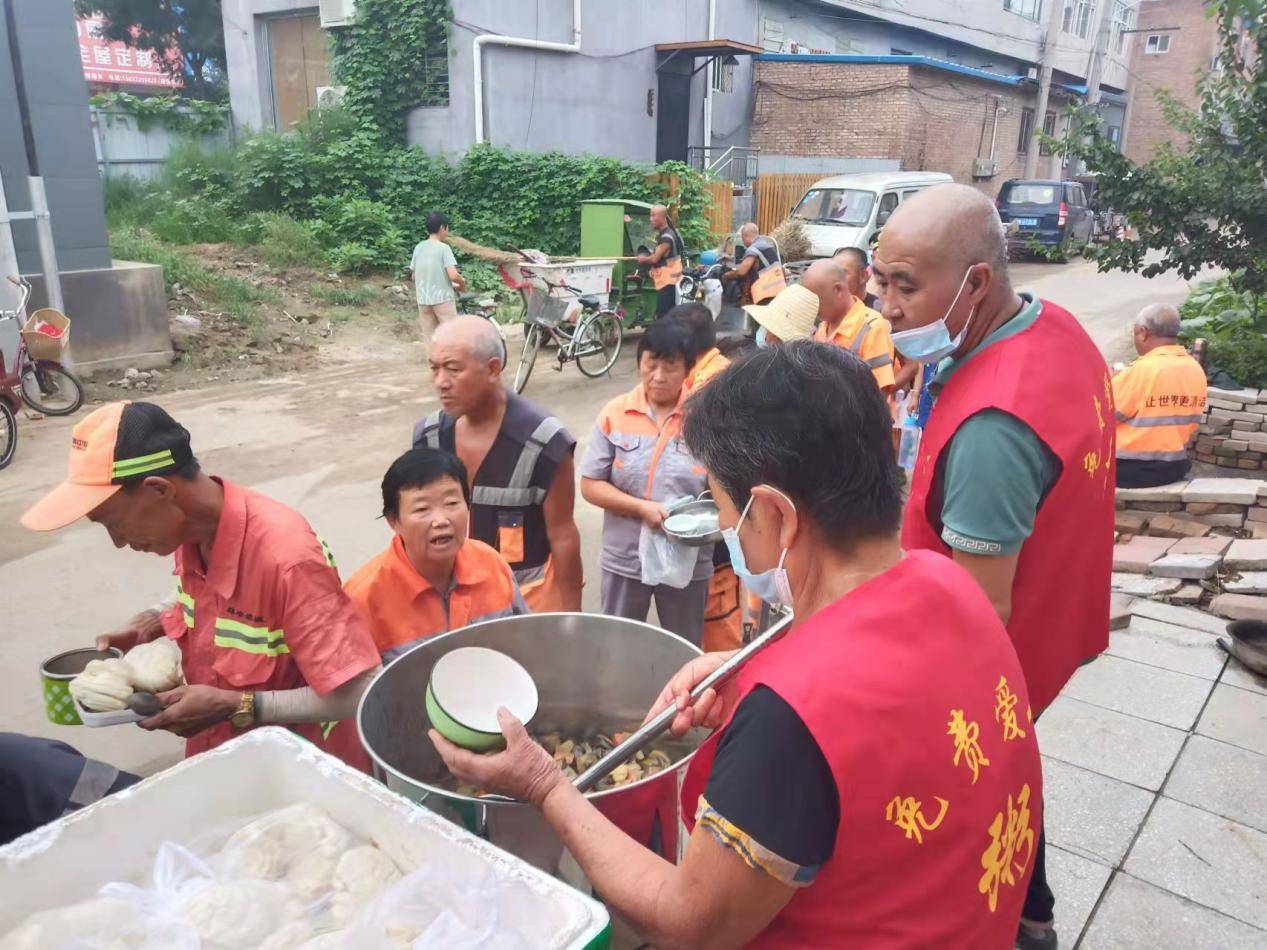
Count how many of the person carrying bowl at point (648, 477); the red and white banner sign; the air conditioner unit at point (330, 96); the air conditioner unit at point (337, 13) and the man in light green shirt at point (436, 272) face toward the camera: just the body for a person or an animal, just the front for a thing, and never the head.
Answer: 4

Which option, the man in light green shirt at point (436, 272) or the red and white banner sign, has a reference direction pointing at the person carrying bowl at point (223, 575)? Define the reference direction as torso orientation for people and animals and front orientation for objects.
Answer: the red and white banner sign

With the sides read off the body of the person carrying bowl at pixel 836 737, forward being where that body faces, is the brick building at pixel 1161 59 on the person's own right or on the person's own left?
on the person's own right

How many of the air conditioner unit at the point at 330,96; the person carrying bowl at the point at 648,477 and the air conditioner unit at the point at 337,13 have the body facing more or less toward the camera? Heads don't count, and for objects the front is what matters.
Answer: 3

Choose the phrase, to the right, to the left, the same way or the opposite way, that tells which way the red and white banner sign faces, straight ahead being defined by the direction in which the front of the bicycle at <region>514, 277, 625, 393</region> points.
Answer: to the left

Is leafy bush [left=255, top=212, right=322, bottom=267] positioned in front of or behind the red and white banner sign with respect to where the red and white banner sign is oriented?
in front

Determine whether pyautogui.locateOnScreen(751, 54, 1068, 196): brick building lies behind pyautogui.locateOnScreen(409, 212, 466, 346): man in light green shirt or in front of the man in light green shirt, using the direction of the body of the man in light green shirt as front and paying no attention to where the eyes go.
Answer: in front

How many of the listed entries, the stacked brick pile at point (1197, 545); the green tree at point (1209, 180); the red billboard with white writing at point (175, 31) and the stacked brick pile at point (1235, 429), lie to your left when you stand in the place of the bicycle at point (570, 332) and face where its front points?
3

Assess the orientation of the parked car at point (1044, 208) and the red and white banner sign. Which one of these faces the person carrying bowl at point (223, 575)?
the red and white banner sign

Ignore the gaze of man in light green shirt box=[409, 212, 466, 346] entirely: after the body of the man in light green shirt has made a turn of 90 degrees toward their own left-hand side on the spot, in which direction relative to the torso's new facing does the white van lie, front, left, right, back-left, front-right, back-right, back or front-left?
right

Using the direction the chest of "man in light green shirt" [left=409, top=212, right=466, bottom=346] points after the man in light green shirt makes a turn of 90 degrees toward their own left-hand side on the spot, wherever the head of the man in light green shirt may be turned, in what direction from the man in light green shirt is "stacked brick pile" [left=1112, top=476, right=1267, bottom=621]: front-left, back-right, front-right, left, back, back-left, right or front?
back

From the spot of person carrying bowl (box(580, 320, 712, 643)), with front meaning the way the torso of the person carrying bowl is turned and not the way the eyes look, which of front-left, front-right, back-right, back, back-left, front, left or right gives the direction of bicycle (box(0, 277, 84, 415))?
back-right
